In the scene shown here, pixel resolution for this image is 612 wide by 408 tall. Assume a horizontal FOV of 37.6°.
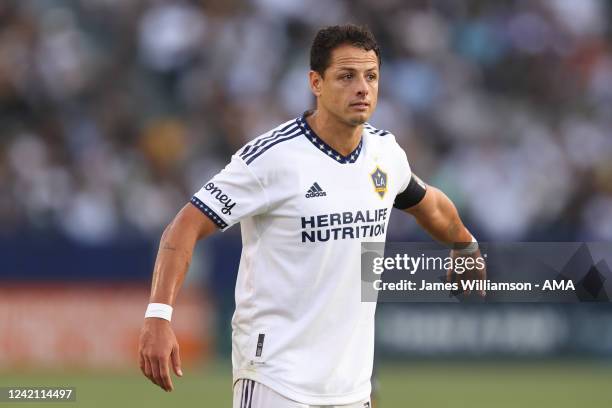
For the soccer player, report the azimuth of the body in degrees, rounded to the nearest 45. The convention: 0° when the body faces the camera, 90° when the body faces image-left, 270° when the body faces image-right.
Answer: approximately 315°
